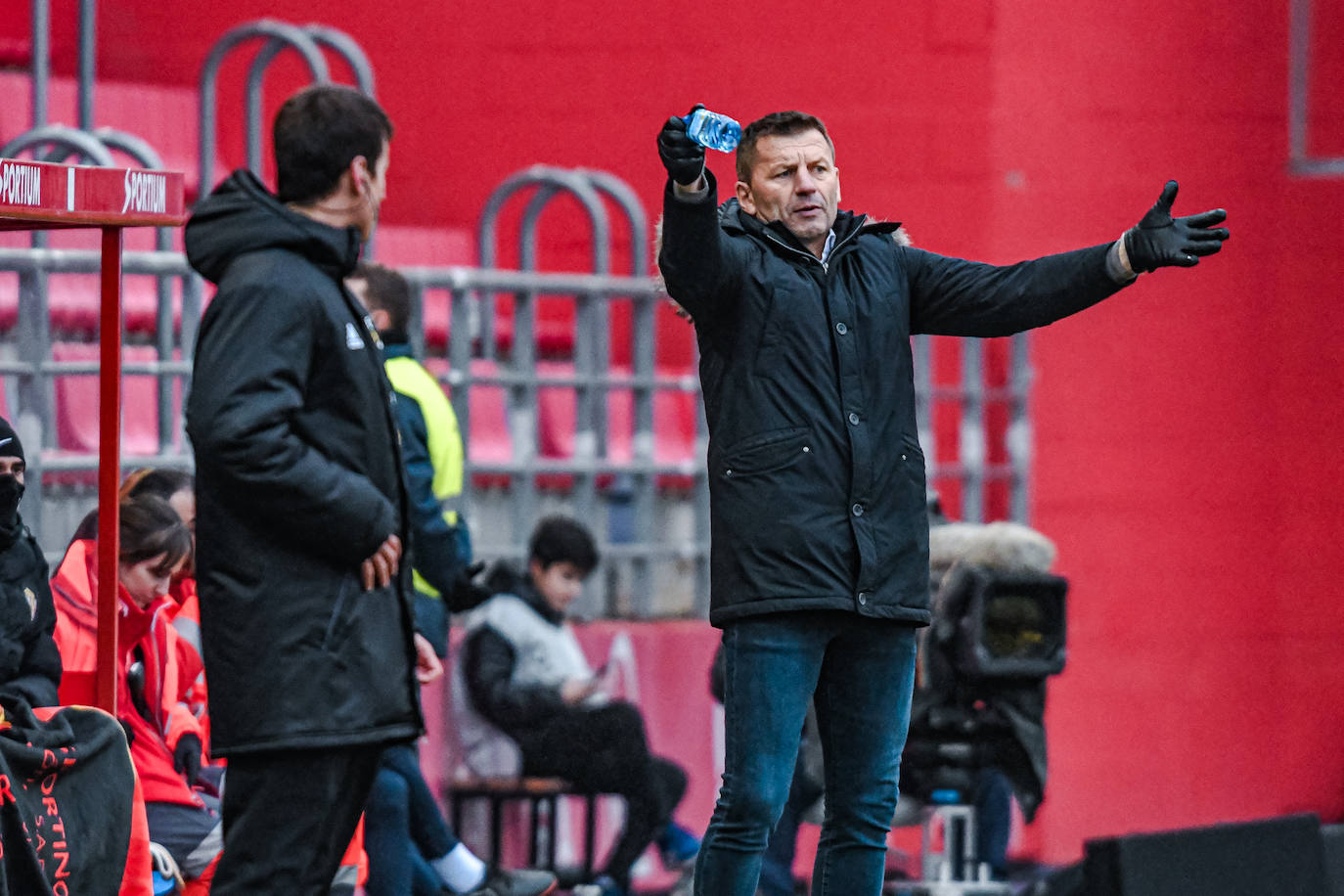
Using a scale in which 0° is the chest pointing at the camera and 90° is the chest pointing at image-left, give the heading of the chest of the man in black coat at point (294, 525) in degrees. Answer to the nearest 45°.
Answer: approximately 270°

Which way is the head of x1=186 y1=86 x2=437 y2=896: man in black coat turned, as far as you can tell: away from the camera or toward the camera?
away from the camera

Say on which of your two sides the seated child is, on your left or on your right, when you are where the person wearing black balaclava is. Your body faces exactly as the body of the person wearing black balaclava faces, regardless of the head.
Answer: on your left

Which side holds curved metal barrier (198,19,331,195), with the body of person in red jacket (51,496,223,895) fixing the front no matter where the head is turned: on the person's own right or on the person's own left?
on the person's own left

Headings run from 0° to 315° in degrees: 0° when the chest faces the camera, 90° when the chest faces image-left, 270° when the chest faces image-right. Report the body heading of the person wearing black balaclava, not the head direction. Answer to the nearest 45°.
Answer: approximately 315°

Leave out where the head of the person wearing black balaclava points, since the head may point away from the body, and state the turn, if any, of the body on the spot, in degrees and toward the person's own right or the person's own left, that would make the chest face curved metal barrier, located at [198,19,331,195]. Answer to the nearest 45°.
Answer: approximately 135° to the person's own left
